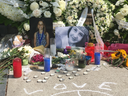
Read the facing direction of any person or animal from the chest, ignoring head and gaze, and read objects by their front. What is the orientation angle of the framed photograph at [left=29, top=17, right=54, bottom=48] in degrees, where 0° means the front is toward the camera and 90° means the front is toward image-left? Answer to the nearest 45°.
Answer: approximately 0°

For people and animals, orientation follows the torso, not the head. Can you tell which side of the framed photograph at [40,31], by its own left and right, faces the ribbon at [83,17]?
left

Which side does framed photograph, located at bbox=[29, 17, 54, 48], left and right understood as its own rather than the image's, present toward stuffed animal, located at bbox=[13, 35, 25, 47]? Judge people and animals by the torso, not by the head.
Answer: right

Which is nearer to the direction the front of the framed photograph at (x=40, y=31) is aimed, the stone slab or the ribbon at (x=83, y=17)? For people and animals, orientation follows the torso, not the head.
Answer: the stone slab

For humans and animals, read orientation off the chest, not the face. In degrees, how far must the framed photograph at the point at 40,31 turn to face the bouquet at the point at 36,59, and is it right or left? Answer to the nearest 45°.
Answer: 0° — it already faces it

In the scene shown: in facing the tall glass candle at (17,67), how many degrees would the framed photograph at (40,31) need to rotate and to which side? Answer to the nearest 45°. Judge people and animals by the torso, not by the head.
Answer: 0° — it already faces it

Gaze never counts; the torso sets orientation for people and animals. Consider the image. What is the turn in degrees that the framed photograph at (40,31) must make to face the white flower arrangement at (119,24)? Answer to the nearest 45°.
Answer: approximately 90° to its left

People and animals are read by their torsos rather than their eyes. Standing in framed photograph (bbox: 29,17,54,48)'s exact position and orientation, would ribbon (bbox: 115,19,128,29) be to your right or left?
on your left

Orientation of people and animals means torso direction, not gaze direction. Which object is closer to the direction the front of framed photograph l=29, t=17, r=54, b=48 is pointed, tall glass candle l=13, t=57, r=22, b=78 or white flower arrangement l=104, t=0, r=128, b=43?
the tall glass candle

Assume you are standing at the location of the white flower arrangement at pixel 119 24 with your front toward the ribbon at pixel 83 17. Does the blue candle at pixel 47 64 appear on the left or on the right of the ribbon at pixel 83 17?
left
